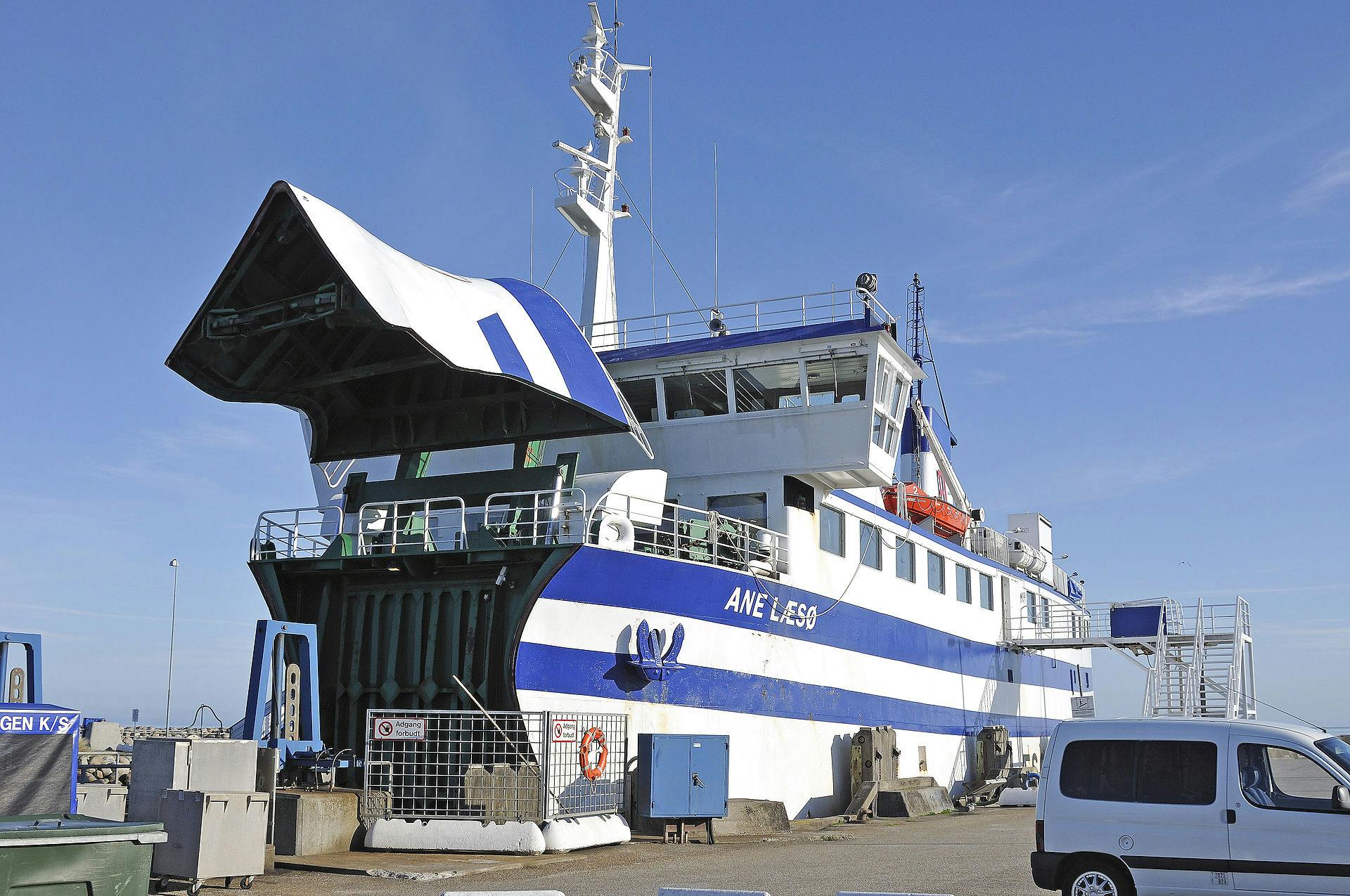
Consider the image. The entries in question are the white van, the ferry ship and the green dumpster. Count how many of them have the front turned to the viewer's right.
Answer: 1

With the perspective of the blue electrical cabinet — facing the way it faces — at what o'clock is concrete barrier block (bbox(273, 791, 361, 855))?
The concrete barrier block is roughly at 2 o'clock from the blue electrical cabinet.

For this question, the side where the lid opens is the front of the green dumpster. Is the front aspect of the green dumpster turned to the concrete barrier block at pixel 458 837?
no

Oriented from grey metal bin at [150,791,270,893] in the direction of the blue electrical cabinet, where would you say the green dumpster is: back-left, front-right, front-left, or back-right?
back-right

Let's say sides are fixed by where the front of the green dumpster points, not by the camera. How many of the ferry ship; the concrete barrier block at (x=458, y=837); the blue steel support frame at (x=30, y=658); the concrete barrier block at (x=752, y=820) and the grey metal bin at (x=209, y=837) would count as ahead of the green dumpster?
0

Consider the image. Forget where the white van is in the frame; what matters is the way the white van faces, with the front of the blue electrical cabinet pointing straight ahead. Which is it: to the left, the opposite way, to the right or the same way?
to the left

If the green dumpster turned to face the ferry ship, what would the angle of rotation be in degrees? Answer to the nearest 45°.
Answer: approximately 135° to its left

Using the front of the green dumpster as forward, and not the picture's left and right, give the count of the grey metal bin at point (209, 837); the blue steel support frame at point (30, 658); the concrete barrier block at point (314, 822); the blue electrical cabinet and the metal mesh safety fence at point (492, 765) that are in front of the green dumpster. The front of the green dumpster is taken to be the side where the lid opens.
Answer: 0

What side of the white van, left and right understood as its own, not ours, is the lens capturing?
right

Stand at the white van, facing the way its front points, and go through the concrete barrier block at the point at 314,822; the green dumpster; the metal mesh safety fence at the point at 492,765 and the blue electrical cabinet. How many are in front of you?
0

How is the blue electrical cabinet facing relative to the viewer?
toward the camera

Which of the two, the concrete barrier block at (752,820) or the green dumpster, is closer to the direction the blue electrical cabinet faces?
the green dumpster

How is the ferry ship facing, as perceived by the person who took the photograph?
facing the viewer and to the left of the viewer

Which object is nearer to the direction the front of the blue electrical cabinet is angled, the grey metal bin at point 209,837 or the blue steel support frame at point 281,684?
the grey metal bin

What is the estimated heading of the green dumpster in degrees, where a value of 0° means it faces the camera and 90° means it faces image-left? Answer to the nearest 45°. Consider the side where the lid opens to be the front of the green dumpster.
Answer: approximately 0°

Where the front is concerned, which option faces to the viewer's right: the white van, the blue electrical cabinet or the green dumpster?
the white van

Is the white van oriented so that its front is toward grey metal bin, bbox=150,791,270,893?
no
